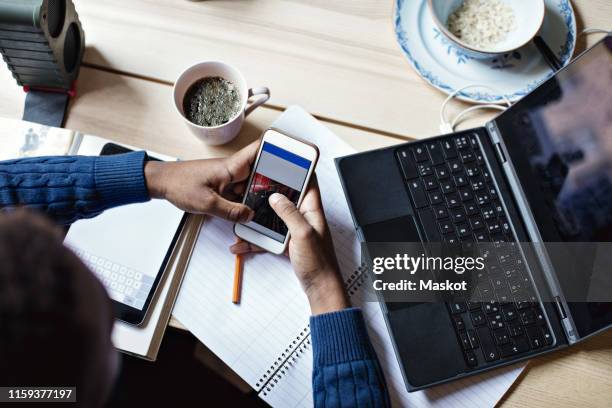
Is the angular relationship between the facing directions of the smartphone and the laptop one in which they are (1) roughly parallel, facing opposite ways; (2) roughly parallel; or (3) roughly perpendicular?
roughly perpendicular

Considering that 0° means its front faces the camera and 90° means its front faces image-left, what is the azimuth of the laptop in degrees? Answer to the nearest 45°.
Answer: approximately 90°

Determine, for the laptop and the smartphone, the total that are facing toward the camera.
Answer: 1
